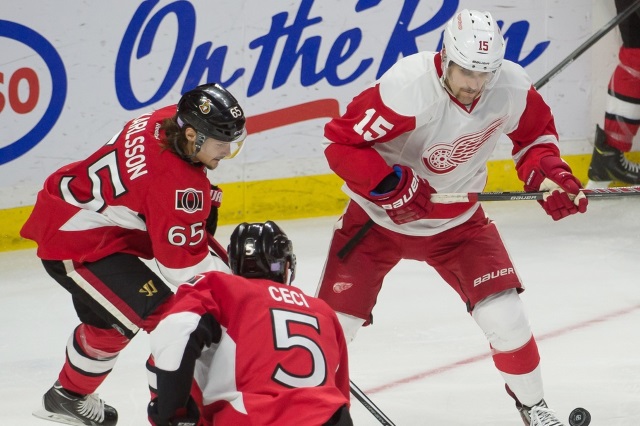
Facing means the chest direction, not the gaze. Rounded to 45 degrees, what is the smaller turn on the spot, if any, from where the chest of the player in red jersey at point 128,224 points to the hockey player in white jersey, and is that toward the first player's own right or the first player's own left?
0° — they already face them

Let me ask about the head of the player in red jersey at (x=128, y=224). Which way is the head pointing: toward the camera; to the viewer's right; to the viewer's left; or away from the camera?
to the viewer's right

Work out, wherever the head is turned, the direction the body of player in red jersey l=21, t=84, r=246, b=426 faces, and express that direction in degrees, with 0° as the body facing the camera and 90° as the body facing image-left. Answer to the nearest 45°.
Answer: approximately 270°

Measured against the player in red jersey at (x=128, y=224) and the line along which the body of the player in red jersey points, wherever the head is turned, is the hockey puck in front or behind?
in front

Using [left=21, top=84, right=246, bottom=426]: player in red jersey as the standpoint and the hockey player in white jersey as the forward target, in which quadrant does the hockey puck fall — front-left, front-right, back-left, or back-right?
front-right

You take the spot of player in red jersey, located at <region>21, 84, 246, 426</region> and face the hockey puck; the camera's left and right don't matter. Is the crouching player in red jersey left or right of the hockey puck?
right

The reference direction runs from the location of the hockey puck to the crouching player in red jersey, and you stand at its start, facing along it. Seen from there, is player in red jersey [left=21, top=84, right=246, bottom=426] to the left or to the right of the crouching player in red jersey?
right

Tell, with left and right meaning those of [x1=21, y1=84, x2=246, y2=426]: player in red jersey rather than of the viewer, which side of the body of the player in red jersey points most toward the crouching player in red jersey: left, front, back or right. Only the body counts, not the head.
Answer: right

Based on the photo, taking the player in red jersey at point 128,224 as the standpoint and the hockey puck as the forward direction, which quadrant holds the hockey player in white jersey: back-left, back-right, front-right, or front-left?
front-left

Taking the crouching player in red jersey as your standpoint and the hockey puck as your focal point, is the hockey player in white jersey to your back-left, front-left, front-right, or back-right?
front-left

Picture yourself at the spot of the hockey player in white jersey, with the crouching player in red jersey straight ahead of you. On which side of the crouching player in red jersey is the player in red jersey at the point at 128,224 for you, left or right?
right

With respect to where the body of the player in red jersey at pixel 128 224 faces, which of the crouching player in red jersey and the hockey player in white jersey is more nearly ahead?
the hockey player in white jersey

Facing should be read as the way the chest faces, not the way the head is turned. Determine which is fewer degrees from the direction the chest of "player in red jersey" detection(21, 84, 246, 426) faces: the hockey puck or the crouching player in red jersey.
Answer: the hockey puck
